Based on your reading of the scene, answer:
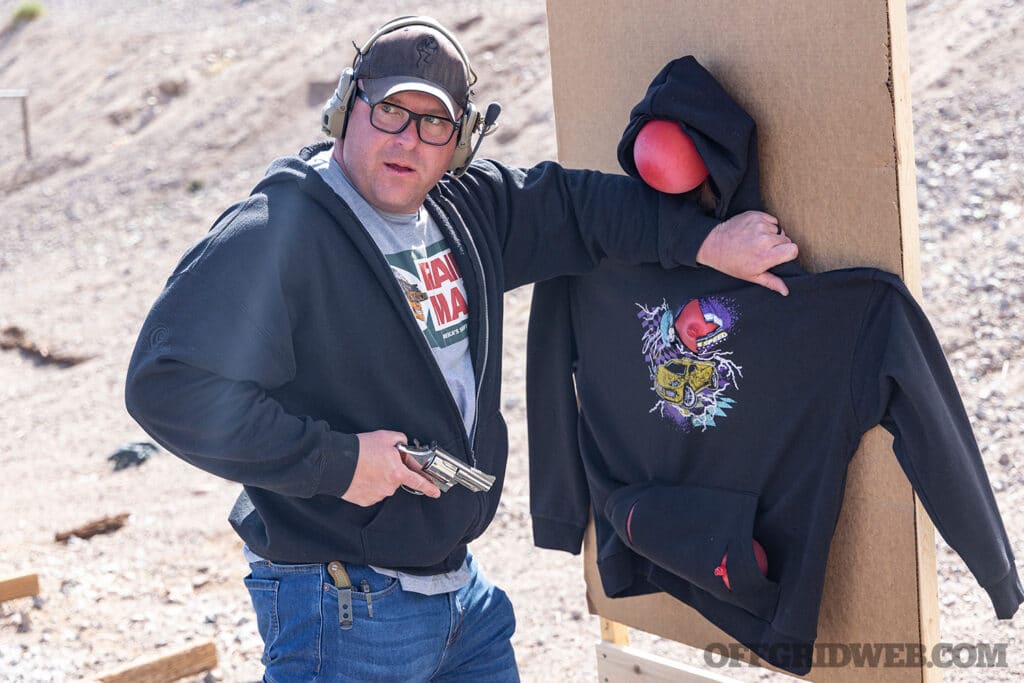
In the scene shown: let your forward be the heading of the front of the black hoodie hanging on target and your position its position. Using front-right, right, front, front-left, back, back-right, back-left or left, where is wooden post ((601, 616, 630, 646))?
right

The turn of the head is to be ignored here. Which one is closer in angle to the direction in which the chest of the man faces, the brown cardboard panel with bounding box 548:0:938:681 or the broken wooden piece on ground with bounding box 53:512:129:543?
the brown cardboard panel

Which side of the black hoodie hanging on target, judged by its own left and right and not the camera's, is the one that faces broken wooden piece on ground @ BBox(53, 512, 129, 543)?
right

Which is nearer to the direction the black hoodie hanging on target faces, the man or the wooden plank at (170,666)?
the man

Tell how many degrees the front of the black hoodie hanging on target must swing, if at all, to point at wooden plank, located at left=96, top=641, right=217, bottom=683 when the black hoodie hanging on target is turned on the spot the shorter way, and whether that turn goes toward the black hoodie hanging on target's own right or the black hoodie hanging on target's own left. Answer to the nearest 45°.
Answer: approximately 90° to the black hoodie hanging on target's own right

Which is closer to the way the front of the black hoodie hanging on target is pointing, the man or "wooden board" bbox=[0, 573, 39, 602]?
the man

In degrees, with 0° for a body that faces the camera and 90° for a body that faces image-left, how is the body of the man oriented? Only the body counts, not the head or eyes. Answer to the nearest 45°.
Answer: approximately 315°

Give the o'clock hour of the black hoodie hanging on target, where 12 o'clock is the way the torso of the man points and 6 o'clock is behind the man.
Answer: The black hoodie hanging on target is roughly at 10 o'clock from the man.

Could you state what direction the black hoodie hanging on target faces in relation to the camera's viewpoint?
facing the viewer and to the left of the viewer

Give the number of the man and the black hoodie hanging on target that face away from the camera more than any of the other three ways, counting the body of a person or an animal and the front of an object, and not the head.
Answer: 0
